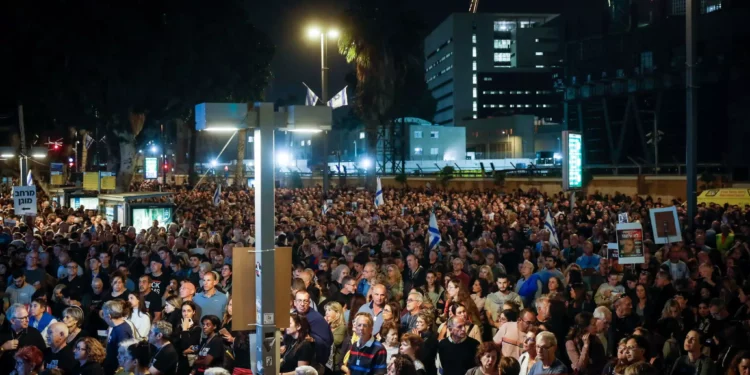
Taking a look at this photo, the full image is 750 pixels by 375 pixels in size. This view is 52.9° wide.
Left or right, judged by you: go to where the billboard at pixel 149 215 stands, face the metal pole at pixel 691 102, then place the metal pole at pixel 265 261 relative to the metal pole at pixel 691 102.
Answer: right

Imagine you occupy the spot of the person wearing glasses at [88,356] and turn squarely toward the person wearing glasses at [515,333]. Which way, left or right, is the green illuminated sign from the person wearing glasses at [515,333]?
left

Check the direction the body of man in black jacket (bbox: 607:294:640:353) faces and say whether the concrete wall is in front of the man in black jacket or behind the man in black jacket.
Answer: behind

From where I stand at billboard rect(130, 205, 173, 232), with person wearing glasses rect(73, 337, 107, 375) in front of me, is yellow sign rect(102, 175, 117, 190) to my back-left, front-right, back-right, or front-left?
back-right

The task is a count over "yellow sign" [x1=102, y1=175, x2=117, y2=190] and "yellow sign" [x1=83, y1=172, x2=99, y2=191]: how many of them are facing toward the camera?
2

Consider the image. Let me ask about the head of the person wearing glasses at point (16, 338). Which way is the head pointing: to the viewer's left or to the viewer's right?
to the viewer's right

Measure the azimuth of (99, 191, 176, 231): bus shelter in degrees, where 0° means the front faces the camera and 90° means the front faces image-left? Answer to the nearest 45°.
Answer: approximately 315°

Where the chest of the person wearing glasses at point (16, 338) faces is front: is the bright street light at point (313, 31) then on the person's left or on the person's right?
on the person's left
